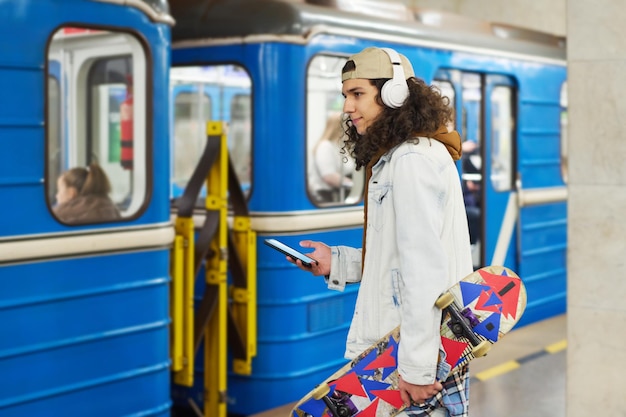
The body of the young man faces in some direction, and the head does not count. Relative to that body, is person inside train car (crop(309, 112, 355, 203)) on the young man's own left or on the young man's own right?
on the young man's own right

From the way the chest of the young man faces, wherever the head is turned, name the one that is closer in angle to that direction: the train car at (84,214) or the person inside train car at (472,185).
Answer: the train car

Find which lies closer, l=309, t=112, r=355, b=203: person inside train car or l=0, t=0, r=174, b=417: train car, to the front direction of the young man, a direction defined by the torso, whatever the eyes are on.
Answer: the train car

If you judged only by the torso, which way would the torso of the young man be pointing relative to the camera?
to the viewer's left

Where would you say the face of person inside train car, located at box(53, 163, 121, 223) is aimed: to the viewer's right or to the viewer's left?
to the viewer's left

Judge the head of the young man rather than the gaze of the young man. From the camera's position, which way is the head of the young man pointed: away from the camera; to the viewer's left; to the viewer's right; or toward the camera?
to the viewer's left

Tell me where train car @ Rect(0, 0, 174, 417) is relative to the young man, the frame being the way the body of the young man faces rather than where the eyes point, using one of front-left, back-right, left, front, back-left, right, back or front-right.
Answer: front-right

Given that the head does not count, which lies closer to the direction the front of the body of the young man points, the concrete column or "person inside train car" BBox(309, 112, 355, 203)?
the person inside train car

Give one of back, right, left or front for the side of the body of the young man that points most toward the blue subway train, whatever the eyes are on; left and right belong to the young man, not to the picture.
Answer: right
